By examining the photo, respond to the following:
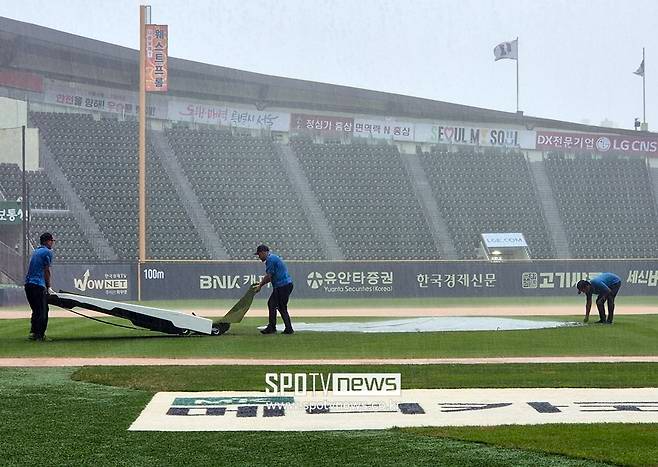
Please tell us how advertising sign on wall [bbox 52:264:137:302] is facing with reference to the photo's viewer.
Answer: facing the viewer

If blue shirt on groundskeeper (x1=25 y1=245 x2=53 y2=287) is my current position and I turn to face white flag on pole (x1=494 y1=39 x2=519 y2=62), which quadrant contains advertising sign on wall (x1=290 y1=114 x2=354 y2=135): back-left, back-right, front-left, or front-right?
front-left

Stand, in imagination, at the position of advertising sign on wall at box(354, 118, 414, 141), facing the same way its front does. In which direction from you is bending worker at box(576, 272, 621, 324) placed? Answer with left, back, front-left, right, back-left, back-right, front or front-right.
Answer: front

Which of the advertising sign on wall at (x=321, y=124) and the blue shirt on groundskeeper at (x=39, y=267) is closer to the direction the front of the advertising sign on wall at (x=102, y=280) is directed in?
the blue shirt on groundskeeper

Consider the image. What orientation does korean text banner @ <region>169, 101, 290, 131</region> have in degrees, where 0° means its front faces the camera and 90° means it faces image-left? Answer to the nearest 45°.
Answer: approximately 0°

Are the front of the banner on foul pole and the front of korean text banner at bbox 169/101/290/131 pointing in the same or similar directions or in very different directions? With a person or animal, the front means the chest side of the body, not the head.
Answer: same or similar directions

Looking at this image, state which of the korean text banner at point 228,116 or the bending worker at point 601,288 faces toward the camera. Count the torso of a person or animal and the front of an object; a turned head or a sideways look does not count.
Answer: the korean text banner

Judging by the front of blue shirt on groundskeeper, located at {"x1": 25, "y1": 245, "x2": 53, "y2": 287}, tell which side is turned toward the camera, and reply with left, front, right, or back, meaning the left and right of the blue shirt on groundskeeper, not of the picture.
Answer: right

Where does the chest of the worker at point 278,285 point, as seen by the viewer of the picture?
to the viewer's left

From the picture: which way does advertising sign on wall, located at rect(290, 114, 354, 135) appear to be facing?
toward the camera

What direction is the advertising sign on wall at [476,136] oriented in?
toward the camera

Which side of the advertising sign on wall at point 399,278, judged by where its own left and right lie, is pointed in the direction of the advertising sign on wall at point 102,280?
right

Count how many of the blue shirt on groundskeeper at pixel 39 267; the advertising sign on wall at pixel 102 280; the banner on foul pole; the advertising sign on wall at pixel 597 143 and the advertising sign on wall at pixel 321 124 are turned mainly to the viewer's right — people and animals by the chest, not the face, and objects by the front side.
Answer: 1

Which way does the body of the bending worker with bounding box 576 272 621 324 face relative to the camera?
to the viewer's left
